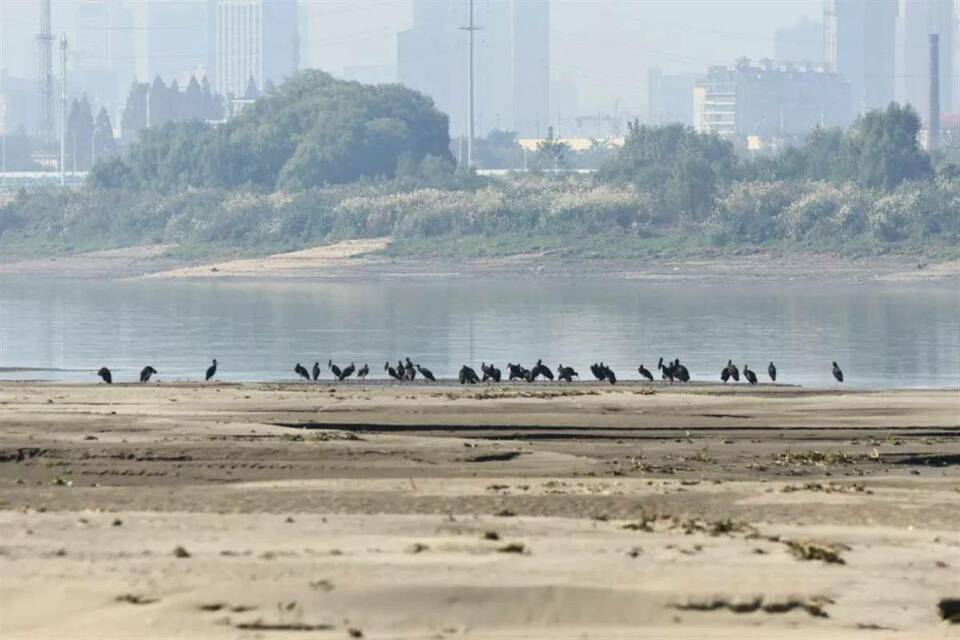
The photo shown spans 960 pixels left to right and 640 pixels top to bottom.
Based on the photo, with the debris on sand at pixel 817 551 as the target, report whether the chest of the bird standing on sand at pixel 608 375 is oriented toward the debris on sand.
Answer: no

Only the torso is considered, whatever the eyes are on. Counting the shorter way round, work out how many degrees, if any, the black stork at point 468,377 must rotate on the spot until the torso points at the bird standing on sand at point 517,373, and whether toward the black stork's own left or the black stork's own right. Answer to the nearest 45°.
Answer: approximately 135° to the black stork's own right

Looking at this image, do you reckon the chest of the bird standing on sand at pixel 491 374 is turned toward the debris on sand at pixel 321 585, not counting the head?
no

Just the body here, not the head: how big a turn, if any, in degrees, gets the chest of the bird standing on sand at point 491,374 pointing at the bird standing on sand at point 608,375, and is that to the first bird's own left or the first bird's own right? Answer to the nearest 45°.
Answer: approximately 180°

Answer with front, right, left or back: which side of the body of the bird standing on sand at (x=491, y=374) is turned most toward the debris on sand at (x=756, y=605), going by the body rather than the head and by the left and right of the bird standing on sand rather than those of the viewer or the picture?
left

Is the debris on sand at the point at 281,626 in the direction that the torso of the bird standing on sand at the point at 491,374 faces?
no

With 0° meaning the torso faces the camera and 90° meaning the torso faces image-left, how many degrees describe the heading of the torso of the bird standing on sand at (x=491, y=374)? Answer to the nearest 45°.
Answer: approximately 90°

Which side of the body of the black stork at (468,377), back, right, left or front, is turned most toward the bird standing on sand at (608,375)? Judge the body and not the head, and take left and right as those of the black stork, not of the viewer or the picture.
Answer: back

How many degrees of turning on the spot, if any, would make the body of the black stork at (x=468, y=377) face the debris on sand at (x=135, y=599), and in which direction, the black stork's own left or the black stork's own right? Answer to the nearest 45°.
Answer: approximately 90° to the black stork's own left

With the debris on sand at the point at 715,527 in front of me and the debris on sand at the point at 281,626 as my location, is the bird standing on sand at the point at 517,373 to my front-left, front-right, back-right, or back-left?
front-left

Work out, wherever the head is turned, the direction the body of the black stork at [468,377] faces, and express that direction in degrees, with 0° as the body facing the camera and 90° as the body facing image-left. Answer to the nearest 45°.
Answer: approximately 90°
